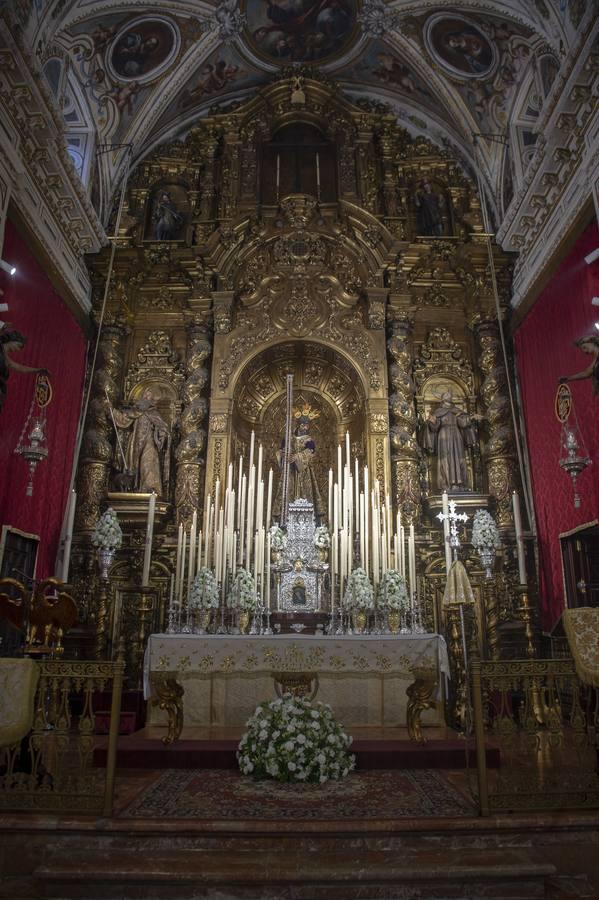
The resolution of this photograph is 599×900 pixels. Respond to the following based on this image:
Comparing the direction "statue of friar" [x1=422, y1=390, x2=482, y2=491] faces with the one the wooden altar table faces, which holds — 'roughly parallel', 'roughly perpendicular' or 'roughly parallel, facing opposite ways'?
roughly parallel

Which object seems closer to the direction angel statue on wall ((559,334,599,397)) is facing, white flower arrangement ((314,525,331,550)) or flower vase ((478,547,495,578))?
the white flower arrangement

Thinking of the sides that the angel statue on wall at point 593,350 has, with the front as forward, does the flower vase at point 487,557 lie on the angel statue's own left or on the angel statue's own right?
on the angel statue's own right

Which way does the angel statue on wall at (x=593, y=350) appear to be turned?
to the viewer's left

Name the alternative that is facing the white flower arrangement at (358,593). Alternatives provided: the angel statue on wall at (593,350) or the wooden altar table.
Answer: the angel statue on wall

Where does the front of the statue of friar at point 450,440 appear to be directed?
toward the camera

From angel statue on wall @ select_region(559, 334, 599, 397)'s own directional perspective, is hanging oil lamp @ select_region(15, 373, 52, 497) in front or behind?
in front

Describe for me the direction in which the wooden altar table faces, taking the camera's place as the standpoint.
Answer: facing the viewer

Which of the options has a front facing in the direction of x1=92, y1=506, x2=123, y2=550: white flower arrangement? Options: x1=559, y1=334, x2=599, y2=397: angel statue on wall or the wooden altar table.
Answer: the angel statue on wall

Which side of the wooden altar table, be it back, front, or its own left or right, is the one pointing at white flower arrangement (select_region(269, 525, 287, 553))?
back

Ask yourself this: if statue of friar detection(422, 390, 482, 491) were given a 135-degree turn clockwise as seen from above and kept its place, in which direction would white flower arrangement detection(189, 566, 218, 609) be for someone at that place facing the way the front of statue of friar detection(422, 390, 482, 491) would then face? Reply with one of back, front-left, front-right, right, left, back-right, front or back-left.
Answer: left

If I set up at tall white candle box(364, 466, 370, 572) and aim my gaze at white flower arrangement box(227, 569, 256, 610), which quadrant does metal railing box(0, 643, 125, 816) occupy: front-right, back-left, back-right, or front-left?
front-left

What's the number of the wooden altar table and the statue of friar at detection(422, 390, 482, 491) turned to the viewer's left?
0

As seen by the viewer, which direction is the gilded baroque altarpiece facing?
toward the camera

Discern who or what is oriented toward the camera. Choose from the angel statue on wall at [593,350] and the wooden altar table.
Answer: the wooden altar table
